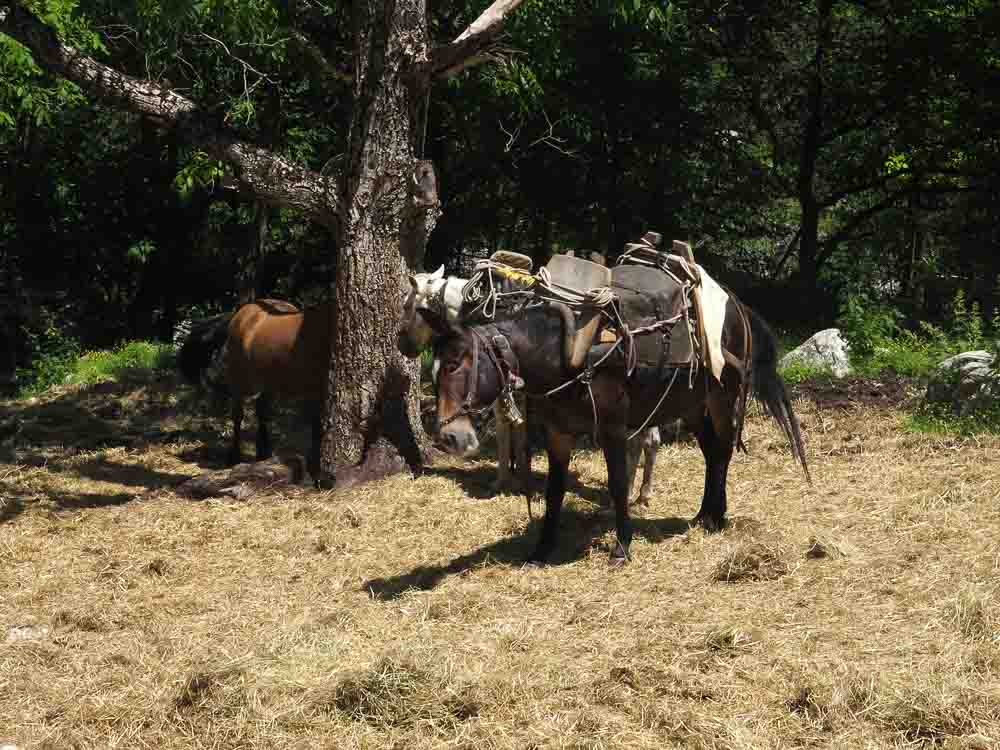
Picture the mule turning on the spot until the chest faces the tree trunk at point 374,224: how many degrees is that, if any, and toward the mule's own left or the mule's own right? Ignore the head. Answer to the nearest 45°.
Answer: approximately 90° to the mule's own right

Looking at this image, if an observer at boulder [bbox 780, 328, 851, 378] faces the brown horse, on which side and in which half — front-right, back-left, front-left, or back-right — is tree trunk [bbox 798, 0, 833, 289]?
back-right

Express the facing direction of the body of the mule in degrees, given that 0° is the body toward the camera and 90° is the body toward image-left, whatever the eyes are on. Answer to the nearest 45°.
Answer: approximately 45°

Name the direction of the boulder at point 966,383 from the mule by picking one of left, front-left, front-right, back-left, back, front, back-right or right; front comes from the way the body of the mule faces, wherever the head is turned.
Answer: back

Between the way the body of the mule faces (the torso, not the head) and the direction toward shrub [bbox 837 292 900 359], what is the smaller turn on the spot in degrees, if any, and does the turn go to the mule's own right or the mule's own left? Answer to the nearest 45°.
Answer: approximately 180°
